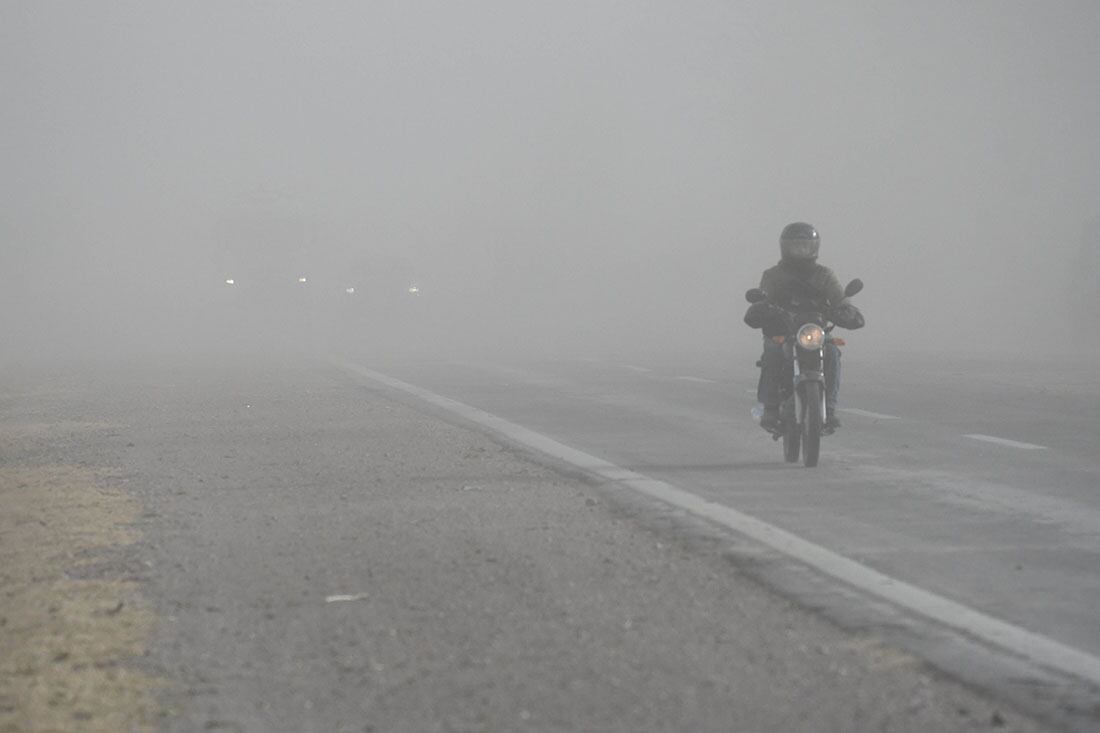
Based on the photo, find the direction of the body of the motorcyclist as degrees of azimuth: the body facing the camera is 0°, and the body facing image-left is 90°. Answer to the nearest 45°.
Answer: approximately 0°

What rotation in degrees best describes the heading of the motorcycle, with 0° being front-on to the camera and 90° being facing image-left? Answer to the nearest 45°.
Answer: approximately 0°
